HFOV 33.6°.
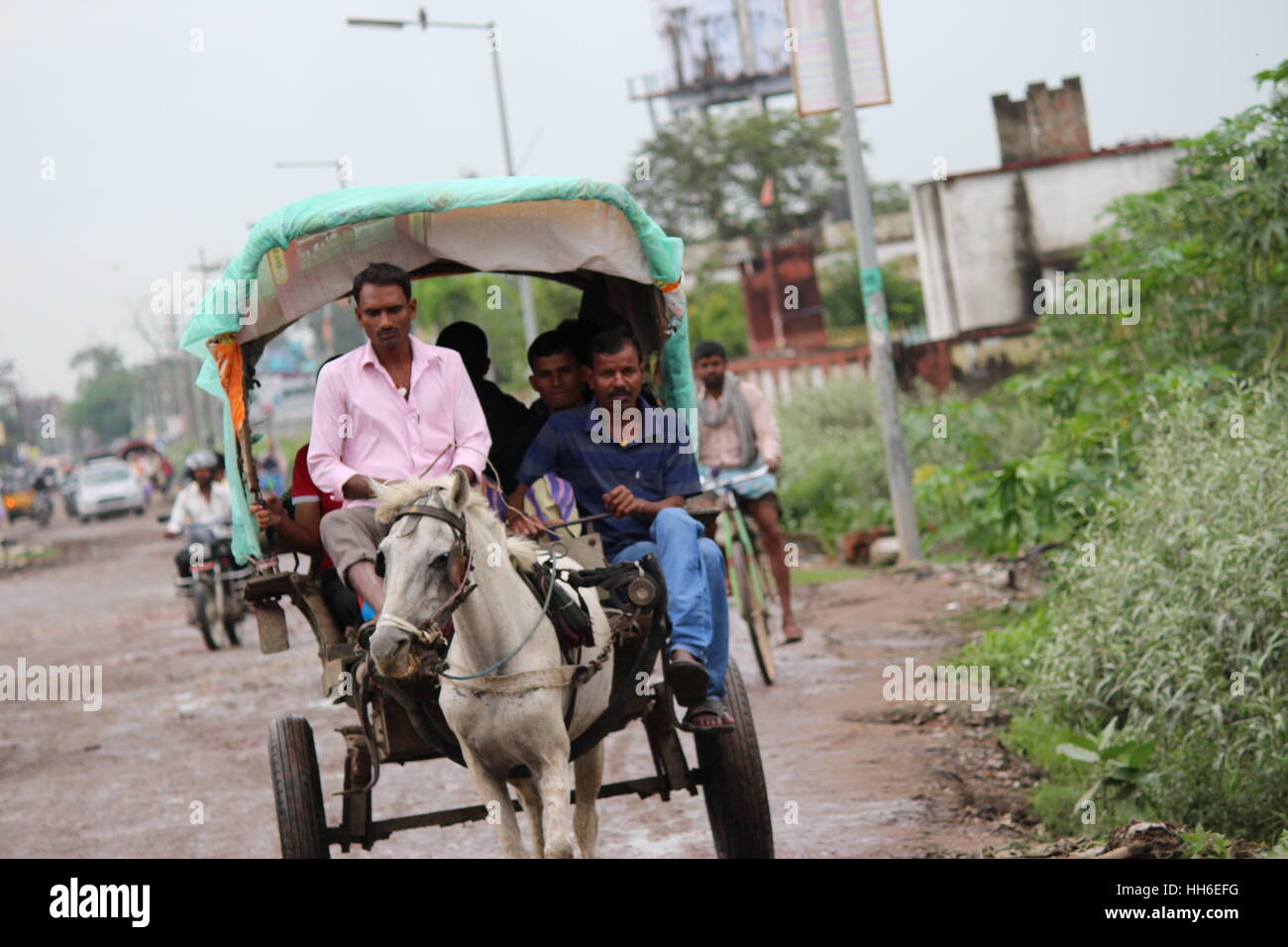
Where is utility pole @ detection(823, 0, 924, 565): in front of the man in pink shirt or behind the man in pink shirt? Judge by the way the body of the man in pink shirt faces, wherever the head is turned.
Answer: behind

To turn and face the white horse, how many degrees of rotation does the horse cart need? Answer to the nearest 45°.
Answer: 0° — it already faces it

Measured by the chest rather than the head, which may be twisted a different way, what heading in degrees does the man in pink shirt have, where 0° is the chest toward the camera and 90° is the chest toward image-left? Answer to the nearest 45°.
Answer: approximately 0°

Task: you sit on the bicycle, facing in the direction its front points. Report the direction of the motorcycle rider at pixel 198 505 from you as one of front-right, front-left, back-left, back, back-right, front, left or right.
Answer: back-right
